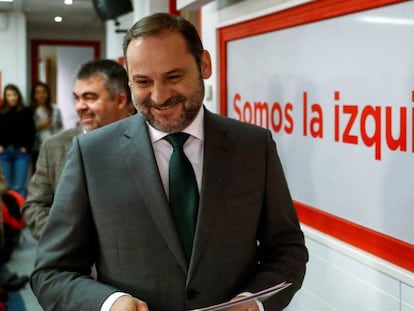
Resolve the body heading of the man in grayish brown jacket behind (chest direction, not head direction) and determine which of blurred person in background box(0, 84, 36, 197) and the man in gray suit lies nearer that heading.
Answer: the man in gray suit

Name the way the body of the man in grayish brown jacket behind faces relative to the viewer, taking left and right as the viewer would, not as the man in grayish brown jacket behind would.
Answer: facing the viewer and to the left of the viewer

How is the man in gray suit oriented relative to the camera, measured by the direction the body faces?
toward the camera

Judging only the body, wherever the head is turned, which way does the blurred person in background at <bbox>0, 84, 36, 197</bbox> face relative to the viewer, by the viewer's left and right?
facing the viewer

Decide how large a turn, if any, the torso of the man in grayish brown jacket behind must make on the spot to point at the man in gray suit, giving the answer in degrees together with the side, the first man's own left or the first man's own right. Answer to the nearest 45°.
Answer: approximately 45° to the first man's own left

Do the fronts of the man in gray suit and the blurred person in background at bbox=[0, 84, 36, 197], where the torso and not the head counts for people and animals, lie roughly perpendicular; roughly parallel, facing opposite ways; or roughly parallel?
roughly parallel

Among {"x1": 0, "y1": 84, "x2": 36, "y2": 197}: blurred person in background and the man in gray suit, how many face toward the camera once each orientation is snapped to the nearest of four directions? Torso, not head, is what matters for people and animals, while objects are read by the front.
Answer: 2

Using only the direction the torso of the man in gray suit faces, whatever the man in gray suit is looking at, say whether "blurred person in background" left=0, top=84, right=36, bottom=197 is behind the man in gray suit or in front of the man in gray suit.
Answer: behind

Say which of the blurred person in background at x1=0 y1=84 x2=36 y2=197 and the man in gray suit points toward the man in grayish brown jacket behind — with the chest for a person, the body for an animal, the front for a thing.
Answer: the blurred person in background

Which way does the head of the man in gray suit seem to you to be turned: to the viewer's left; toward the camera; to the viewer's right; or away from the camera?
toward the camera

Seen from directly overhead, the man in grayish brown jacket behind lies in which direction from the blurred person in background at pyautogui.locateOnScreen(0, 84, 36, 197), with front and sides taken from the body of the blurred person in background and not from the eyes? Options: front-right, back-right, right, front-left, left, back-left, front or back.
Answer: front
